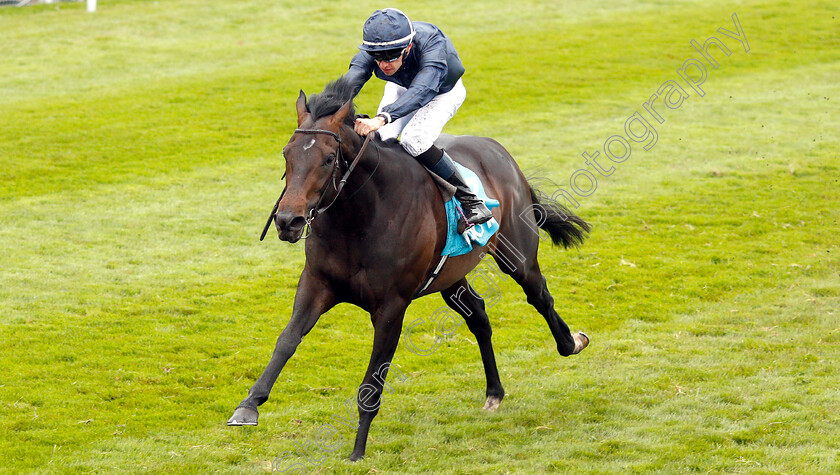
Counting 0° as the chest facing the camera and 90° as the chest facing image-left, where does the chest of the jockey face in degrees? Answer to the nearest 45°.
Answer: approximately 45°

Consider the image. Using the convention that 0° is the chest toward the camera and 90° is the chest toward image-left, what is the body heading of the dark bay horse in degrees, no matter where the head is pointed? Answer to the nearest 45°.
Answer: approximately 45°
